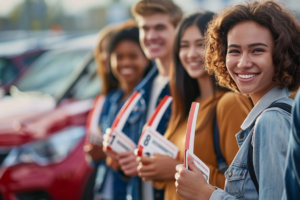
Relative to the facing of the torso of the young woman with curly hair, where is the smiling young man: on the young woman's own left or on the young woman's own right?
on the young woman's own right

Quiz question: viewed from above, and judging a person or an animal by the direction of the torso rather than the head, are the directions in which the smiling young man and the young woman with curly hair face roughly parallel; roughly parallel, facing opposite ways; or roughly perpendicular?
roughly parallel

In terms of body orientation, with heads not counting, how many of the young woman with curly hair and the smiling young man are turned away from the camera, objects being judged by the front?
0

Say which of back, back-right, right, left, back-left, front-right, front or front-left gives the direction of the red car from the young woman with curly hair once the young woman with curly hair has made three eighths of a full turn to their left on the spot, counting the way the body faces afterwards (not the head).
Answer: back-left

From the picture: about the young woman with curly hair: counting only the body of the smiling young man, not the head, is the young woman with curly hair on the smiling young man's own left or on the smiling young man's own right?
on the smiling young man's own left

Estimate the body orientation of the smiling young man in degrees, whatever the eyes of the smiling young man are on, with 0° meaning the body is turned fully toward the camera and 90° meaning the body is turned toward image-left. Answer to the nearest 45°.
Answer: approximately 45°

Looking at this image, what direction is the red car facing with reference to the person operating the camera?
facing the viewer and to the left of the viewer
